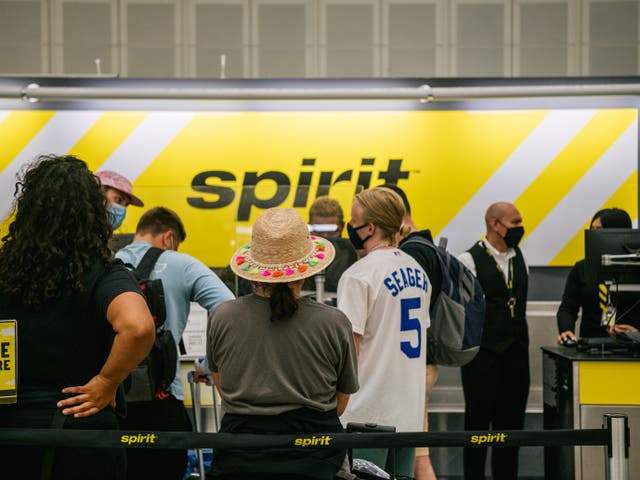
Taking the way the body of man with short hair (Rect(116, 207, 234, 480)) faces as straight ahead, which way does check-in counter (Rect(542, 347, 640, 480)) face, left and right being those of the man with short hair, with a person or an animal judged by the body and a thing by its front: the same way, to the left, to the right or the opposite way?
the opposite way

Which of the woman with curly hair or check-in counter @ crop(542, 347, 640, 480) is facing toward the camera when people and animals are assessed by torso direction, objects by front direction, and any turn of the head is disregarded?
the check-in counter

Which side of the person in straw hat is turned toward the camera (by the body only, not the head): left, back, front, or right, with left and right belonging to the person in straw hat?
back

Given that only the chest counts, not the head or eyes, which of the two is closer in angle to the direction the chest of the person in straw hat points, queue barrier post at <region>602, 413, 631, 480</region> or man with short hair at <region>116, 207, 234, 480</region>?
the man with short hair

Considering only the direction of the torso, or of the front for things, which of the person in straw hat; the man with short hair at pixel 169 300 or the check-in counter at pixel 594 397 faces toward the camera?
the check-in counter

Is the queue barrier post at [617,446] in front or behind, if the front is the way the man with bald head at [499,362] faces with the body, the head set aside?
in front

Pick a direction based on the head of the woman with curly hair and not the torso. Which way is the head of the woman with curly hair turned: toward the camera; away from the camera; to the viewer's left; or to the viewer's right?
away from the camera

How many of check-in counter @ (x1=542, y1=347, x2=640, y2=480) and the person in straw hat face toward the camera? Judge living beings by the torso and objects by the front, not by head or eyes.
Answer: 1

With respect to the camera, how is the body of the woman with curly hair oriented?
away from the camera

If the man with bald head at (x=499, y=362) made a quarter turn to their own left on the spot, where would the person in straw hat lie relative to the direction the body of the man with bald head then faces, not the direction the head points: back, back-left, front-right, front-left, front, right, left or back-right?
back-right

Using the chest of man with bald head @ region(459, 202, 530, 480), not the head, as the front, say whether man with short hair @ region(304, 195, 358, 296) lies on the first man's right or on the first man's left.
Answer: on the first man's right

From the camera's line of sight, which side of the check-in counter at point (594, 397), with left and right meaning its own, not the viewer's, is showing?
front

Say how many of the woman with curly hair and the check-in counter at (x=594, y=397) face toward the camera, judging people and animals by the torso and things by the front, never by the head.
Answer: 1

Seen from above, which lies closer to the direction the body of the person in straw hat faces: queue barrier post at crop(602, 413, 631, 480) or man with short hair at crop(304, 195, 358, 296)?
the man with short hair

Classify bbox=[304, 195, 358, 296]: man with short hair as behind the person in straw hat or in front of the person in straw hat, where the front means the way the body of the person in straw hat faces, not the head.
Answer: in front

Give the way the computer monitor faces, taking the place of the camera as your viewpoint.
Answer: facing away from the viewer

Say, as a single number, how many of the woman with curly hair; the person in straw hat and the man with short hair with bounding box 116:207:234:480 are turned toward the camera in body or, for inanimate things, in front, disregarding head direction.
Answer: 0

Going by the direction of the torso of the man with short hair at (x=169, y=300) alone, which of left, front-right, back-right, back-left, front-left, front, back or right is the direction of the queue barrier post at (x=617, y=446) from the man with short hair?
right

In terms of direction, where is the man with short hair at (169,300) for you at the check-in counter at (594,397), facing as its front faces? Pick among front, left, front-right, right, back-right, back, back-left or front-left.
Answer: front-right

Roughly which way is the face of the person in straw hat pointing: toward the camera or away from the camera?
away from the camera
